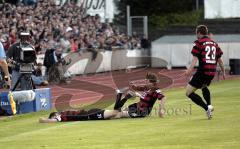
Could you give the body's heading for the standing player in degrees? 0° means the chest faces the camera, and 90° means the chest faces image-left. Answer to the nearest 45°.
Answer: approximately 135°

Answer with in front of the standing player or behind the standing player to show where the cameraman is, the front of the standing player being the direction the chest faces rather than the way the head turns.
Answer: in front
